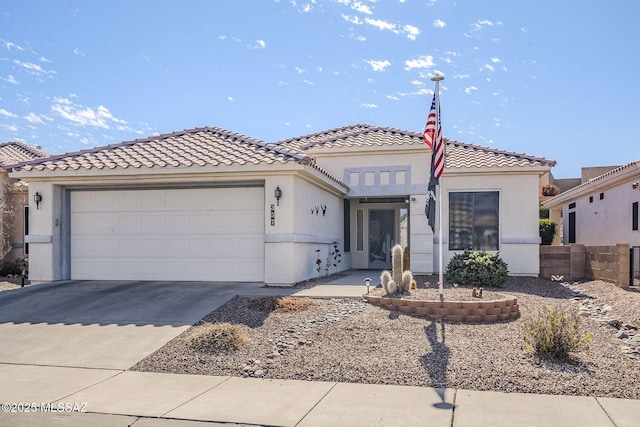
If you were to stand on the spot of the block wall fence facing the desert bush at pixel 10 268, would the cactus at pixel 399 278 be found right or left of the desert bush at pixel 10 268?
left

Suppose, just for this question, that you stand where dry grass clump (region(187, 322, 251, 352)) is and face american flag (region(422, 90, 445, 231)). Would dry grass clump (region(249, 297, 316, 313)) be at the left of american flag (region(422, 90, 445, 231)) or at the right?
left

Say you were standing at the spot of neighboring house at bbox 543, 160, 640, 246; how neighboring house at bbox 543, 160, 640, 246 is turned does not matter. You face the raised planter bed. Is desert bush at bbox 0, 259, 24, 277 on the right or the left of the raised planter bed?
right

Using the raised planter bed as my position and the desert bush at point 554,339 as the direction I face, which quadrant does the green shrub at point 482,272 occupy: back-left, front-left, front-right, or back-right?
back-left

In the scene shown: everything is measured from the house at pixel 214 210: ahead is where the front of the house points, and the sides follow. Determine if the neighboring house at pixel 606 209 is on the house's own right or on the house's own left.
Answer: on the house's own left

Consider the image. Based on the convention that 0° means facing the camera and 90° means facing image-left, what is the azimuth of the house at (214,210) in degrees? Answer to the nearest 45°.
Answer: approximately 0°

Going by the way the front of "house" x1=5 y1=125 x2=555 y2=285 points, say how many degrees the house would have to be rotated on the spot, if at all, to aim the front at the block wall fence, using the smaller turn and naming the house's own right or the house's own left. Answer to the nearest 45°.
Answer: approximately 90° to the house's own left

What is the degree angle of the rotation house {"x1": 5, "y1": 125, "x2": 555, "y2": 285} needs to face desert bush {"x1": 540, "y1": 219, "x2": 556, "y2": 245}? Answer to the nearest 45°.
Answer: approximately 135° to its left

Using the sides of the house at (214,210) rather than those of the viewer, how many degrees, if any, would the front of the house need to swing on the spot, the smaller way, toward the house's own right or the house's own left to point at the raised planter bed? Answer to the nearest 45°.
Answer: approximately 45° to the house's own left

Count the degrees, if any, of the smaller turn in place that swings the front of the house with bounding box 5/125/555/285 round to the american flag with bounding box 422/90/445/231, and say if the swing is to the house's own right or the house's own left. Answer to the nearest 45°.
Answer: approximately 45° to the house's own left

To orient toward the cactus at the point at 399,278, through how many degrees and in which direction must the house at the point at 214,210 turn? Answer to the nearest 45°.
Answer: approximately 45° to its left

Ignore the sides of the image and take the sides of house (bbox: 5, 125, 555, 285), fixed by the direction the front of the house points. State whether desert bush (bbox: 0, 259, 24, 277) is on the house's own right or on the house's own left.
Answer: on the house's own right
